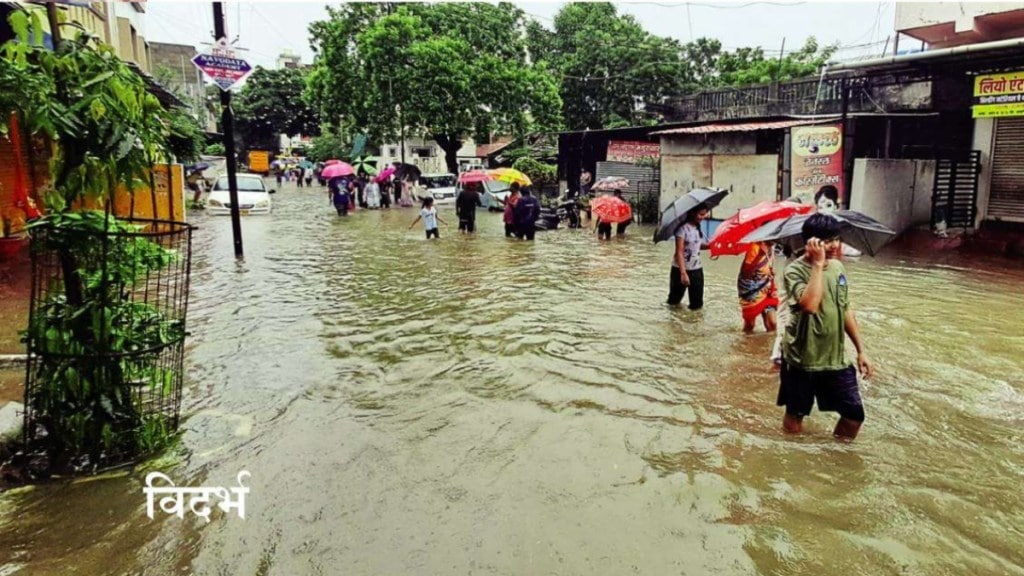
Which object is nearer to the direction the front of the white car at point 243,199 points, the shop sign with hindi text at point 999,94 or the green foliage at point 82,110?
the green foliage

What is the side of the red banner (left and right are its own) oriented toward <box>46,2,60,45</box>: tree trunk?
front

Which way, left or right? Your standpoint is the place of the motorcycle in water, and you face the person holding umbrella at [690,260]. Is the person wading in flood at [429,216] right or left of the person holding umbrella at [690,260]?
right

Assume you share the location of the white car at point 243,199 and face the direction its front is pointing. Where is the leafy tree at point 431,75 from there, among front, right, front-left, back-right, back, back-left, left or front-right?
back-left

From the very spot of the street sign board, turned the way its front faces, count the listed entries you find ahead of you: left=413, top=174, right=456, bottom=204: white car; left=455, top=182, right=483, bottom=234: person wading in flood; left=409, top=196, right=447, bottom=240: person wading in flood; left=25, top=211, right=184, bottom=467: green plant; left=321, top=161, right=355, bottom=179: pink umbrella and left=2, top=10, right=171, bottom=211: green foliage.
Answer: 2

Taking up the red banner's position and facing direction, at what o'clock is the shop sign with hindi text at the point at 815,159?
The shop sign with hindi text is roughly at 11 o'clock from the red banner.

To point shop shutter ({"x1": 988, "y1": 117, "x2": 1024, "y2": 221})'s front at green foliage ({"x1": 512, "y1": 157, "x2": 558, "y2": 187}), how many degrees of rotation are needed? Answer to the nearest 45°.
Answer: approximately 90° to its right

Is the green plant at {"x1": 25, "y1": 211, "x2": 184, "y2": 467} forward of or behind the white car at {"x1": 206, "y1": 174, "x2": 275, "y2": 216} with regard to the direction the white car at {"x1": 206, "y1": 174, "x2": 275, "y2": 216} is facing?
forward

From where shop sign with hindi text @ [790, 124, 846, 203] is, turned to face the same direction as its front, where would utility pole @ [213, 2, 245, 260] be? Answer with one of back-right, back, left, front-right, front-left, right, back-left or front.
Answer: front-right

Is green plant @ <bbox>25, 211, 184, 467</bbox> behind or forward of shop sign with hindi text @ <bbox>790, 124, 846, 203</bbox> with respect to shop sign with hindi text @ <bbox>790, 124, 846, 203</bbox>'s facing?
forward

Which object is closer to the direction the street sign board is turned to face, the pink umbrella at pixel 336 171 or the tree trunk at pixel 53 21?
the tree trunk

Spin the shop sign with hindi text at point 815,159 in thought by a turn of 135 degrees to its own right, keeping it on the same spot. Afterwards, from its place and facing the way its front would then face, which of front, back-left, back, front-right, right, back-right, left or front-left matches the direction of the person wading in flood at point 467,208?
front-left

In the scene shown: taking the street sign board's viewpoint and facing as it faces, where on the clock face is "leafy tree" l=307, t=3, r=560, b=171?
The leafy tree is roughly at 7 o'clock from the street sign board.

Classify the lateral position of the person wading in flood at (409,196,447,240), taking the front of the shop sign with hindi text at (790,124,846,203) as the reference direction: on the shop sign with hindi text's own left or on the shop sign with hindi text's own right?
on the shop sign with hindi text's own right
